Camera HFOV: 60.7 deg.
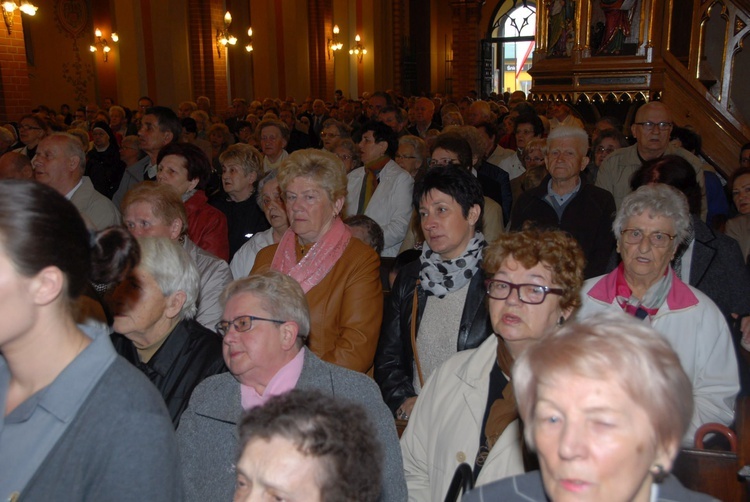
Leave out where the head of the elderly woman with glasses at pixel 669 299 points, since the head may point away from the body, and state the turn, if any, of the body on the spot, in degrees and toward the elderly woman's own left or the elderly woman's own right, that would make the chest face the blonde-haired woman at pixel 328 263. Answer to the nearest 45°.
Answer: approximately 90° to the elderly woman's own right

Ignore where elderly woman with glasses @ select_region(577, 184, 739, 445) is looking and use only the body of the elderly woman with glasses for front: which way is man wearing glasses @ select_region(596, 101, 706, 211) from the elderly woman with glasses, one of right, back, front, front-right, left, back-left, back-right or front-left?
back

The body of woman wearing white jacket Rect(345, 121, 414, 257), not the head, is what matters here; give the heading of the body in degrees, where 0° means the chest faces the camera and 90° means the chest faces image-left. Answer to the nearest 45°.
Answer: approximately 45°

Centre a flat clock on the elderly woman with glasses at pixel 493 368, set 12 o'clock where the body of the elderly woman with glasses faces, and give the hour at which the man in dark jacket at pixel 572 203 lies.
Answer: The man in dark jacket is roughly at 5 o'clock from the elderly woman with glasses.

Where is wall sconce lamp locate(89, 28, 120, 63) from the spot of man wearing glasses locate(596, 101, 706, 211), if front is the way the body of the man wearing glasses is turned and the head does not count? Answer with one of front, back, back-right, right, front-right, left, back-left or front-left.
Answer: back-right

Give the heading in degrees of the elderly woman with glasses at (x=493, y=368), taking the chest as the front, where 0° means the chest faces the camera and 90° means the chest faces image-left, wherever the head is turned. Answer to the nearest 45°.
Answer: approximately 45°

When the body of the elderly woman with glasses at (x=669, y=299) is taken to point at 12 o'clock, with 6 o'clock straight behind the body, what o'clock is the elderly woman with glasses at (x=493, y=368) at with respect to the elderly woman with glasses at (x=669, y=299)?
the elderly woman with glasses at (x=493, y=368) is roughly at 1 o'clock from the elderly woman with glasses at (x=669, y=299).

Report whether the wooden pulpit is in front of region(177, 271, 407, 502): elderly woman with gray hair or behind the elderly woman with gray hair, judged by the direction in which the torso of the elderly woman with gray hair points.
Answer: behind
